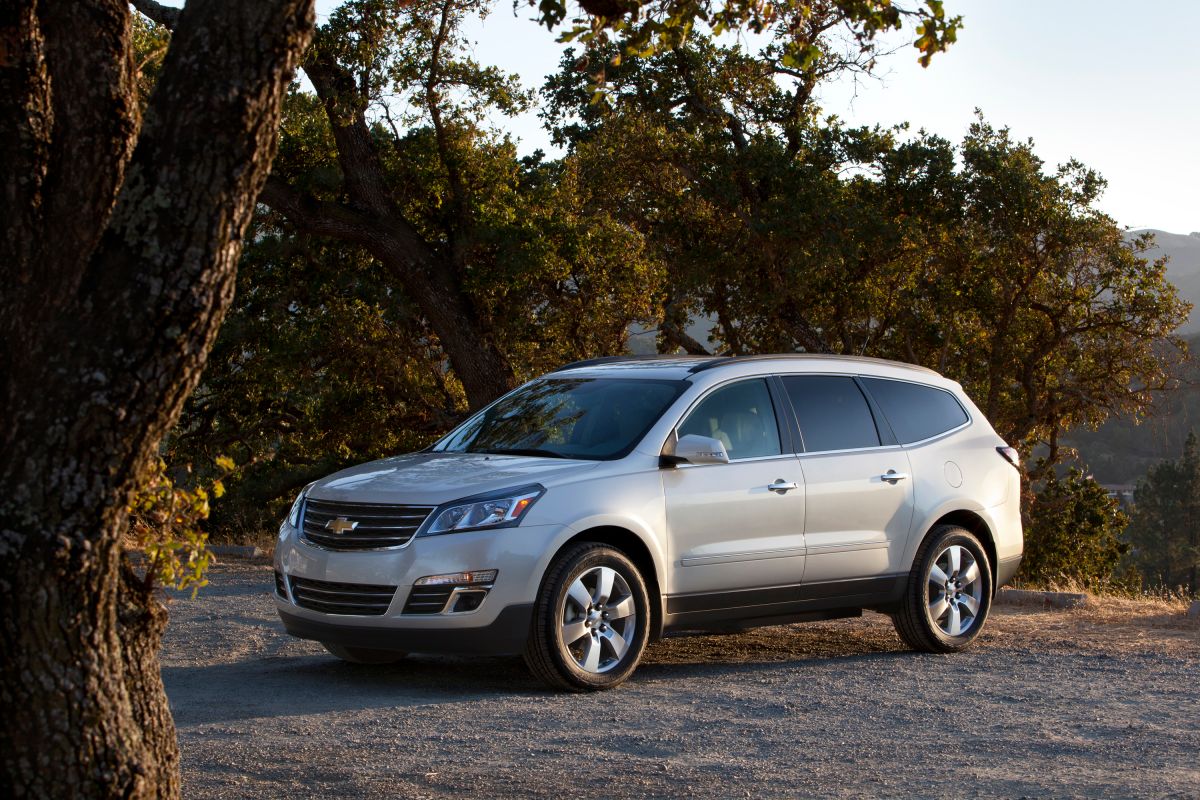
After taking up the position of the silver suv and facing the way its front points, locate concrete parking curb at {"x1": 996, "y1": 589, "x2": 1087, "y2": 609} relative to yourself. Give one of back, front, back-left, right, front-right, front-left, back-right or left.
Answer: back

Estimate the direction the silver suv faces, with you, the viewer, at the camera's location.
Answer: facing the viewer and to the left of the viewer
